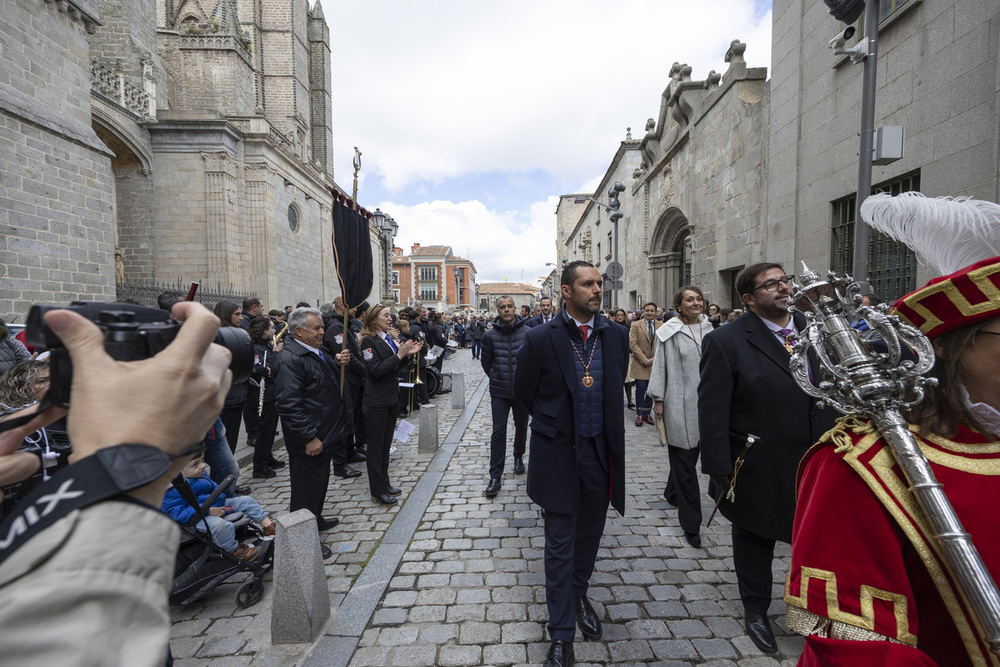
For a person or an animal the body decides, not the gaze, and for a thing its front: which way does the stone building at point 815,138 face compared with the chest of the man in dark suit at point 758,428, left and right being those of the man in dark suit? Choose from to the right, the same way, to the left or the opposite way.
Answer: to the right

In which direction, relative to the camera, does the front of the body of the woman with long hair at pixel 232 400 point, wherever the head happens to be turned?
to the viewer's right

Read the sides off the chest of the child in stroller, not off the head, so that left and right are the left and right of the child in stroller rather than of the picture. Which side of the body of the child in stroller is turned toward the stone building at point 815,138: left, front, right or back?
front

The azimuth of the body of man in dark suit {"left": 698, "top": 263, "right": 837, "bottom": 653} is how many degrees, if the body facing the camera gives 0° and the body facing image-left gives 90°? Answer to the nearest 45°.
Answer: approximately 315°

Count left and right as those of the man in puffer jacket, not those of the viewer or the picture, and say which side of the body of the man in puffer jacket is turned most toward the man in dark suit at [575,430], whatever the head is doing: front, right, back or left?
front

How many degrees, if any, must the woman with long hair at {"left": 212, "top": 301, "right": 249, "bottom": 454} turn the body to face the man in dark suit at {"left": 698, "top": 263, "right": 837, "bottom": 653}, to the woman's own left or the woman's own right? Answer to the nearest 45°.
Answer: approximately 45° to the woman's own right

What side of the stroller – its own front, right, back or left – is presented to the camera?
right

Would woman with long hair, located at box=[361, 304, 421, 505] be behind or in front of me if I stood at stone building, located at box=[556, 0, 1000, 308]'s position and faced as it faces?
in front

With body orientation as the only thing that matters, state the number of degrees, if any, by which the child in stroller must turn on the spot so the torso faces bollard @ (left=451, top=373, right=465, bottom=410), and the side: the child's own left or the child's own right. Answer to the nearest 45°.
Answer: approximately 45° to the child's own left

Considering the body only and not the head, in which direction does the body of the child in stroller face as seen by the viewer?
to the viewer's right

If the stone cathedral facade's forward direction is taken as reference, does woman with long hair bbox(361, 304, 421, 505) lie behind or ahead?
ahead
